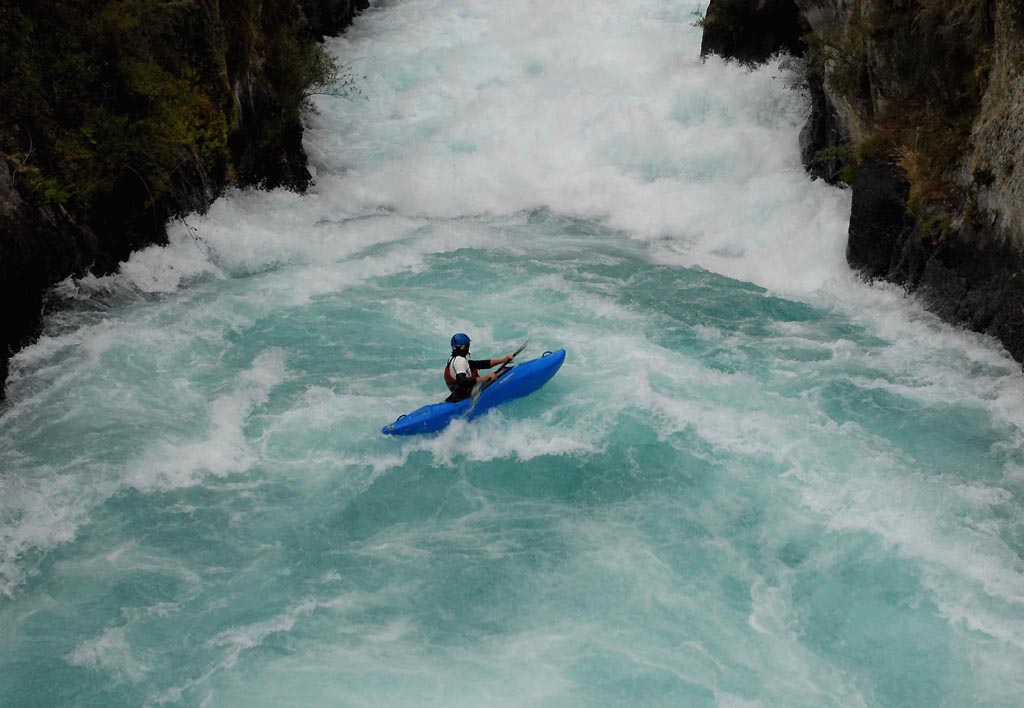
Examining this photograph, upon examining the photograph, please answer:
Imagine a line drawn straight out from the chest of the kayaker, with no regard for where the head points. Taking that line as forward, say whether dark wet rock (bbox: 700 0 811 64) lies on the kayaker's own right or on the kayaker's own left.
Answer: on the kayaker's own left

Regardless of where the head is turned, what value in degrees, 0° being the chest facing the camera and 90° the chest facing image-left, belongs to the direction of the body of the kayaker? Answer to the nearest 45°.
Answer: approximately 270°
